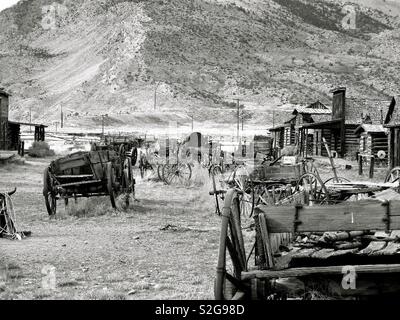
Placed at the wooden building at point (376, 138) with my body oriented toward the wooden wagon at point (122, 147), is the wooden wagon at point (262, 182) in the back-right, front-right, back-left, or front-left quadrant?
front-left

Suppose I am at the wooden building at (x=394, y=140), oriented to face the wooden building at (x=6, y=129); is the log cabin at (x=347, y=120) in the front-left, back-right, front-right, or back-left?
front-right

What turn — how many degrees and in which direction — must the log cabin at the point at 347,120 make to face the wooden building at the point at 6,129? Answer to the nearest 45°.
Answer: approximately 45° to its right

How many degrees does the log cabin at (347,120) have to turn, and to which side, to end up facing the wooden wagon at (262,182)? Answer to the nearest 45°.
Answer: approximately 45° to its left

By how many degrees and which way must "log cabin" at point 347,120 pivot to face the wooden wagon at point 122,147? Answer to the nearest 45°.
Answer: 0° — it already faces it

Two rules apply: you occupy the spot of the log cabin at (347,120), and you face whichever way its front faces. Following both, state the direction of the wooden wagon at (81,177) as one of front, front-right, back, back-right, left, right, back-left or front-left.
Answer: front-left

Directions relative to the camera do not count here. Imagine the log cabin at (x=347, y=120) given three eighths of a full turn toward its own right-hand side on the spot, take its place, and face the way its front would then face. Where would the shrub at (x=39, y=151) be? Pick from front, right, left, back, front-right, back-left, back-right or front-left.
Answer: left

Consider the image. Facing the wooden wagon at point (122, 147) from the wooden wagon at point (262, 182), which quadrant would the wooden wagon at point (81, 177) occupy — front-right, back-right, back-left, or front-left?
front-left
